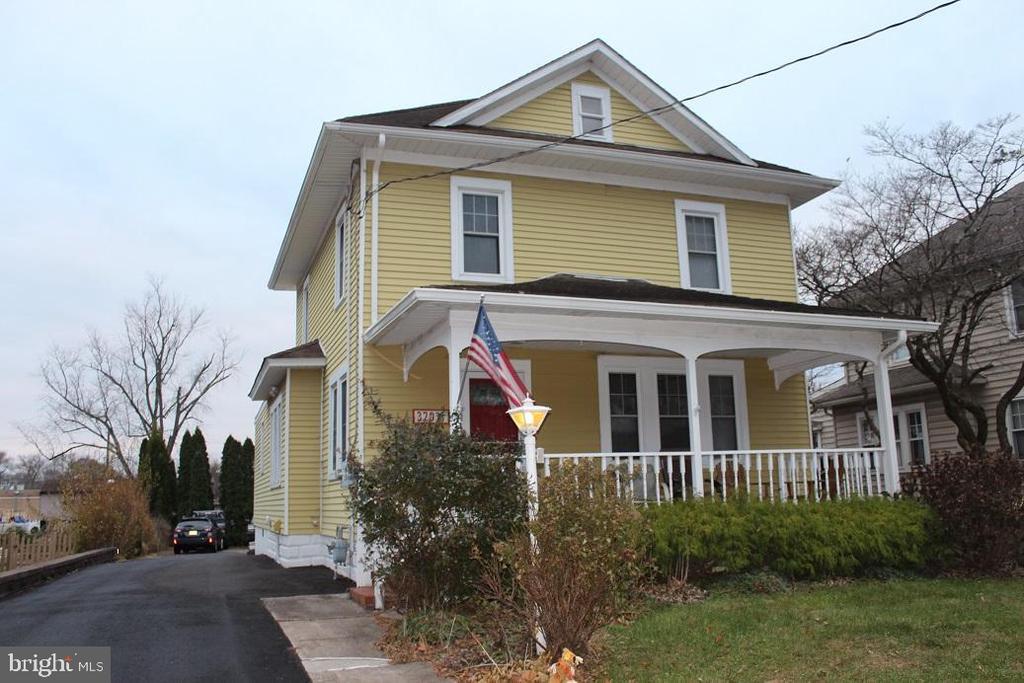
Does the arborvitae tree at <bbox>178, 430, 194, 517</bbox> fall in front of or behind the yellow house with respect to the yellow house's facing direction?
behind

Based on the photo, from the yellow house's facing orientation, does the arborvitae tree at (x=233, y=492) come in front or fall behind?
behind

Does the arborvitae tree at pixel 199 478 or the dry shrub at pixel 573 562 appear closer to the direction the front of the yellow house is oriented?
the dry shrub

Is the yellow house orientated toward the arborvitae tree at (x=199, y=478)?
no

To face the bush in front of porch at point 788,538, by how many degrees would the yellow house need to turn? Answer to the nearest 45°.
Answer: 0° — it already faces it

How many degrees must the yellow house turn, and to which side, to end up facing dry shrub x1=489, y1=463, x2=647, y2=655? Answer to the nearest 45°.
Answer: approximately 45° to its right

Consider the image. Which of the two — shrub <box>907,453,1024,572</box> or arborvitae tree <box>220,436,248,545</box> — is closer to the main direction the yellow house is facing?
the shrub

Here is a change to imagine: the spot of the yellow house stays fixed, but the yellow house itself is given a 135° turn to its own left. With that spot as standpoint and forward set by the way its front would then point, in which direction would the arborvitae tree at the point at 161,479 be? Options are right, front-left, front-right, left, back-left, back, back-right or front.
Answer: front-left
